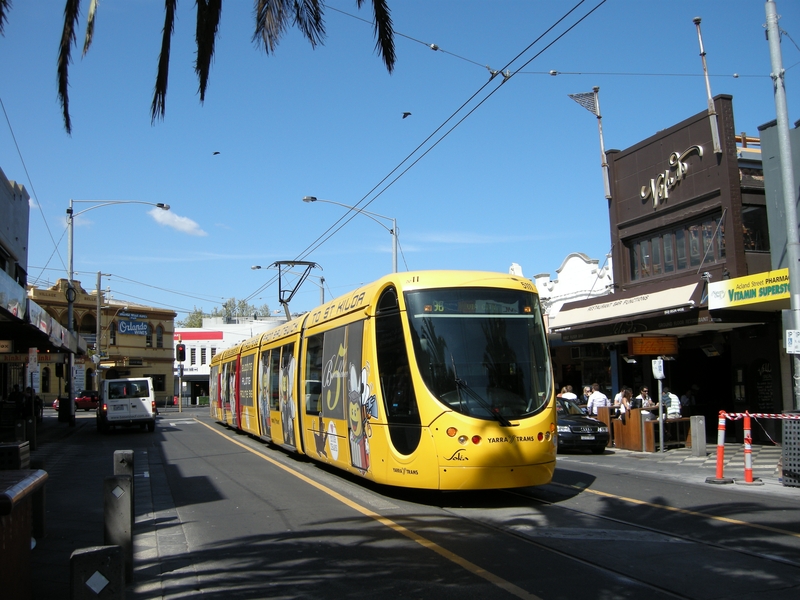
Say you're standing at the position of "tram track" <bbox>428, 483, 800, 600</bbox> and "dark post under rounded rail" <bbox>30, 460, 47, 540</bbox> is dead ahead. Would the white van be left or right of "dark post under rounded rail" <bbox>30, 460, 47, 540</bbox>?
right

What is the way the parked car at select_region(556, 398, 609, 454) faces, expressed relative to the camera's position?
facing the viewer and to the right of the viewer

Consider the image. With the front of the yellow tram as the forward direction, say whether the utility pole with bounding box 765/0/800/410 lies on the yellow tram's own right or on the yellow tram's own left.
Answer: on the yellow tram's own left

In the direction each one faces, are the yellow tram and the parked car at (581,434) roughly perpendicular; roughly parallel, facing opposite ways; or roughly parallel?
roughly parallel

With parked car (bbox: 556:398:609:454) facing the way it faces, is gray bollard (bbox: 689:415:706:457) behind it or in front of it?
in front

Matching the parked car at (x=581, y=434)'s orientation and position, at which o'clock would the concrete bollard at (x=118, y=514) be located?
The concrete bollard is roughly at 2 o'clock from the parked car.

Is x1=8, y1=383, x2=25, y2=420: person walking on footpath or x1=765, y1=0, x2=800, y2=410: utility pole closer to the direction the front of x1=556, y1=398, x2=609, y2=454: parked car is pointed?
the utility pole

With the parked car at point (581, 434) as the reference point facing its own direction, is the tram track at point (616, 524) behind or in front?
in front

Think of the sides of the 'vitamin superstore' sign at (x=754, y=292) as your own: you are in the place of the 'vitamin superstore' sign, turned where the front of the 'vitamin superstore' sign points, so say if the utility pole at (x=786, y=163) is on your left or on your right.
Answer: on your left

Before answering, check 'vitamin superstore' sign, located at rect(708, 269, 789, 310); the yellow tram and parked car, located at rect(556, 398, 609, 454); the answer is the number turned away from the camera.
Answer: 0

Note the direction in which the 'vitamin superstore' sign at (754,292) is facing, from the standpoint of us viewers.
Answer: facing the viewer and to the left of the viewer

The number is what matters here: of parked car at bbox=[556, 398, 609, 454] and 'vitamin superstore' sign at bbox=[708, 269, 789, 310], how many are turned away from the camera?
0
